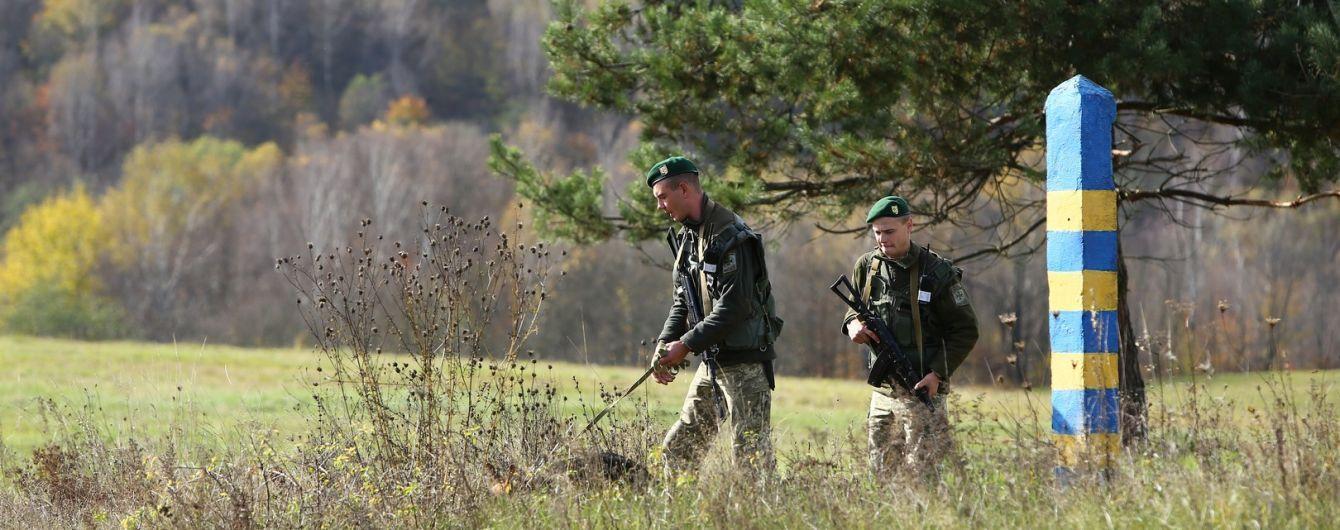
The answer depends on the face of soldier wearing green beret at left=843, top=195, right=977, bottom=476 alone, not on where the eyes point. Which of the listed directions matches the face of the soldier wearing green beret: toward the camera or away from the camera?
toward the camera

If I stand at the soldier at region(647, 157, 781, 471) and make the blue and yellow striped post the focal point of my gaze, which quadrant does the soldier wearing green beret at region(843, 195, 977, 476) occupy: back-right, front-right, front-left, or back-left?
front-left

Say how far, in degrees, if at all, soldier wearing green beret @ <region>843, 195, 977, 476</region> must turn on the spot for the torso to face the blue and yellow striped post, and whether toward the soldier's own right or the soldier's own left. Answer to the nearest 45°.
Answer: approximately 90° to the soldier's own left

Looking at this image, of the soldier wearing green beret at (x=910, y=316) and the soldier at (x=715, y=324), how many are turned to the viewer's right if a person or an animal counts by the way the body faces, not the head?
0

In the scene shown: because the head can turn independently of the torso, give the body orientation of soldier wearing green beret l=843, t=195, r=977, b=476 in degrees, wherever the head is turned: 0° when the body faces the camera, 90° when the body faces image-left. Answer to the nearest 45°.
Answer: approximately 45°

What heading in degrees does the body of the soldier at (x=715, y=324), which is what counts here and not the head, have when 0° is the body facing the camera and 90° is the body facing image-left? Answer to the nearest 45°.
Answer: approximately 45°

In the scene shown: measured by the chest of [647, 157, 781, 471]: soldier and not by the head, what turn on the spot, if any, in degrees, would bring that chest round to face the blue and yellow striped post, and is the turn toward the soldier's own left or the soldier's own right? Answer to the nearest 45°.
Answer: approximately 135° to the soldier's own left

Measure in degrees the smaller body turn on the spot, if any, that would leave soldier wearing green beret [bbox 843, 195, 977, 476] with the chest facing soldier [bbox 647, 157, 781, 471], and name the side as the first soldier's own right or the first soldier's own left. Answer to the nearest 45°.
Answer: approximately 45° to the first soldier's own right

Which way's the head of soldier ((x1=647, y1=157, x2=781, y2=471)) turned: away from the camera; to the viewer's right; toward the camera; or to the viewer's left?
to the viewer's left

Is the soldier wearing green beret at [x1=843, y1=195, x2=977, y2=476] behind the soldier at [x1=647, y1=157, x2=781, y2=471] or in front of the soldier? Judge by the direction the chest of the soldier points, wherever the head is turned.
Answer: behind

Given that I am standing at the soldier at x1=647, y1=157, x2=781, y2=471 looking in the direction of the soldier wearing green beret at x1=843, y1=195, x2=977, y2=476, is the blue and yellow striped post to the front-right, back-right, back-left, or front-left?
front-right

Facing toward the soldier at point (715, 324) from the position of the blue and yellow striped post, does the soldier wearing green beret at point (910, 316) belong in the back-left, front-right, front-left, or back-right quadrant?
front-right
